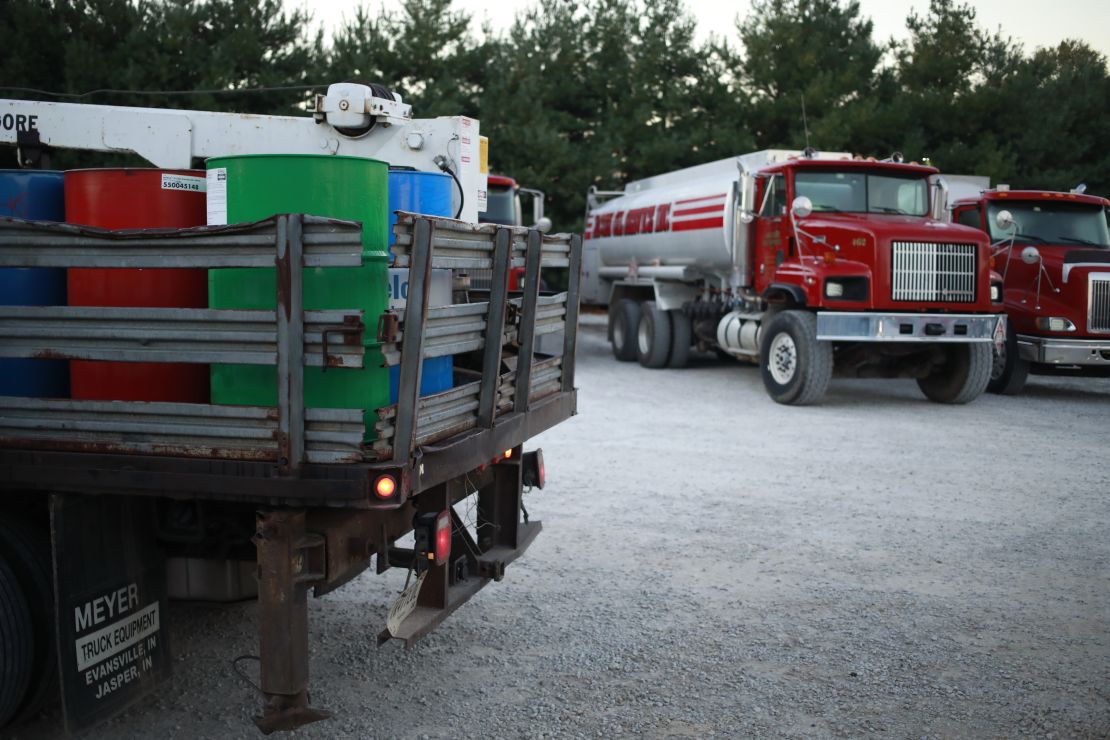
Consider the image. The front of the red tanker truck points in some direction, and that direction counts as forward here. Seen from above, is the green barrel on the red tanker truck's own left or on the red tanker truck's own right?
on the red tanker truck's own right

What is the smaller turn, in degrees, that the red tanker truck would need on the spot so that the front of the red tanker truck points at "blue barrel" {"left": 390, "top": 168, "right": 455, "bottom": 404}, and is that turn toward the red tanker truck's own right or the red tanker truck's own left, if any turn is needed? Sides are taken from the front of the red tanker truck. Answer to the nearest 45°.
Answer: approximately 45° to the red tanker truck's own right

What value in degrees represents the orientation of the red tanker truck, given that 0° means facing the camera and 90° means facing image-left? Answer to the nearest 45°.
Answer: approximately 315°
